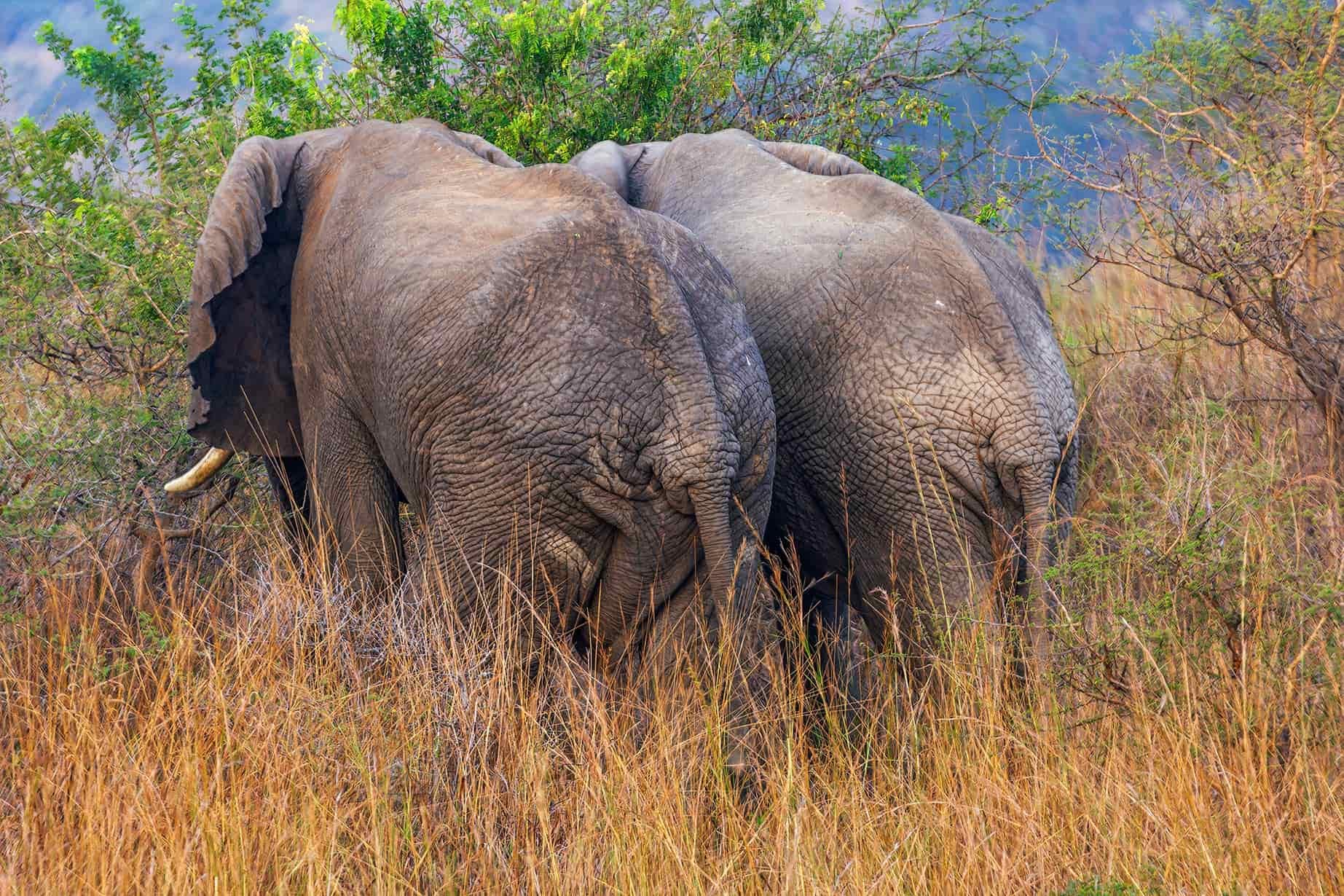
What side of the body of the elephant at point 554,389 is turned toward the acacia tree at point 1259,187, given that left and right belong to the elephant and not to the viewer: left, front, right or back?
right

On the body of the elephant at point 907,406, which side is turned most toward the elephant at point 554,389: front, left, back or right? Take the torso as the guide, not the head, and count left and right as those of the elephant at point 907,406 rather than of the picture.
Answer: left

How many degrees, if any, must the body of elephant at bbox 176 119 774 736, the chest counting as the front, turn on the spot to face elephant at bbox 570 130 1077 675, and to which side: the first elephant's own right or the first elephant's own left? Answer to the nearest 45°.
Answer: approximately 135° to the first elephant's own right

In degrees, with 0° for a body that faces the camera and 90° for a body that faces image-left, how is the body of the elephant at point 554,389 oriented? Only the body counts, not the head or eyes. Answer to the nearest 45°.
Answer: approximately 135°

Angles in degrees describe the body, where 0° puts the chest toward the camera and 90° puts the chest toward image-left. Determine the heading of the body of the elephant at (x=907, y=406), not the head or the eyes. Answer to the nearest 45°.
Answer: approximately 135°

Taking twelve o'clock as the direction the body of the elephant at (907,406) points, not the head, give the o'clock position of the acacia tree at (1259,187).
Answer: The acacia tree is roughly at 3 o'clock from the elephant.
